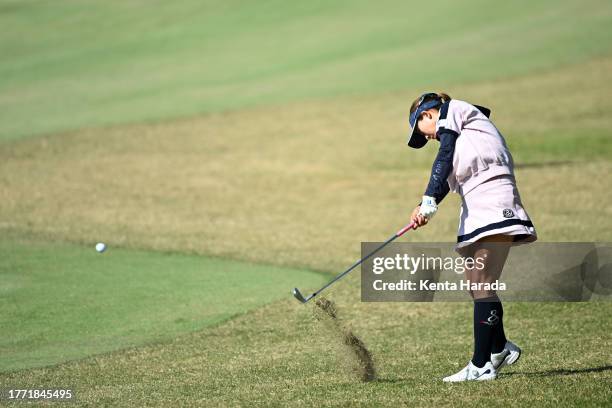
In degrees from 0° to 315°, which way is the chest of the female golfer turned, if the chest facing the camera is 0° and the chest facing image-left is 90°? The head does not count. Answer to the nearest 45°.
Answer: approximately 90°
